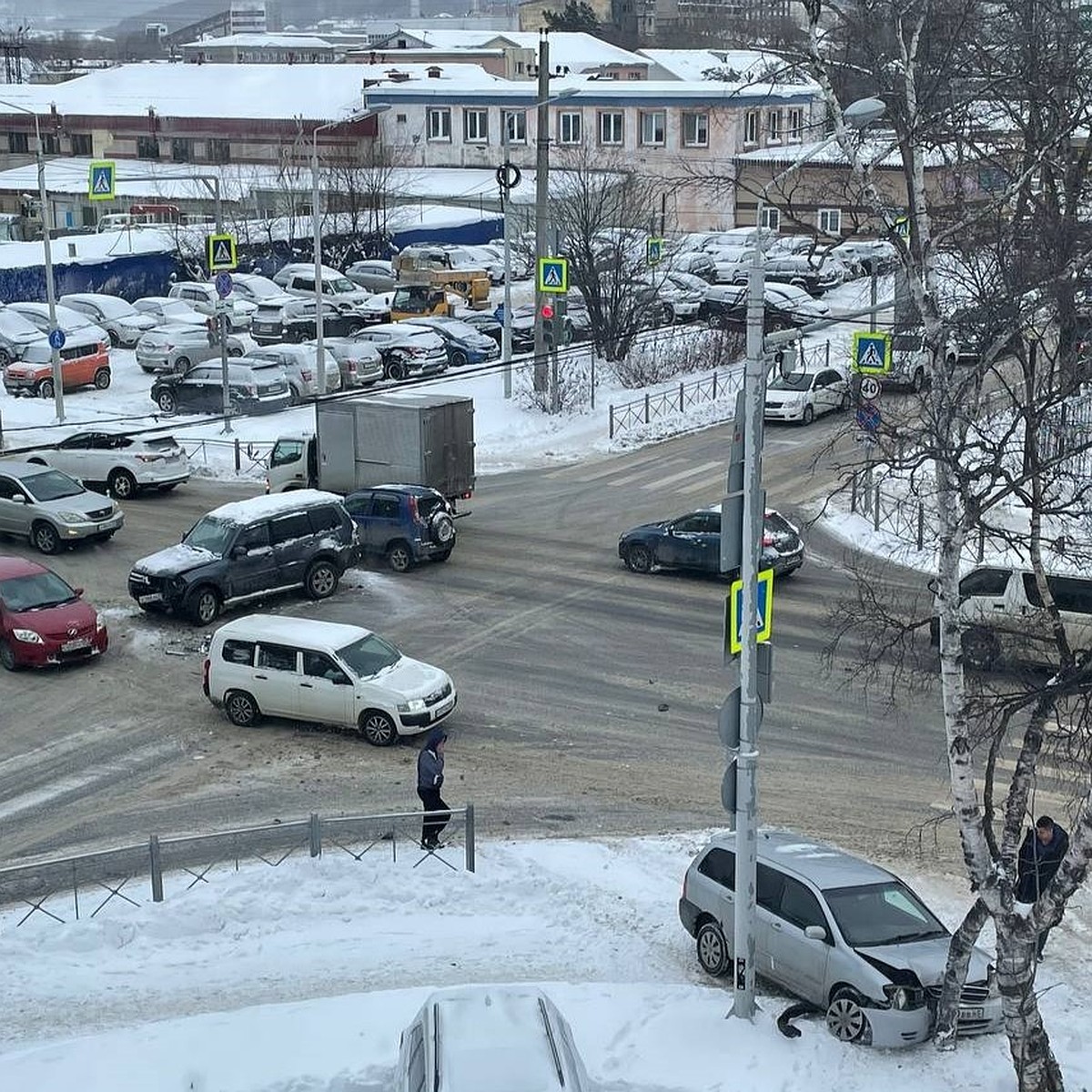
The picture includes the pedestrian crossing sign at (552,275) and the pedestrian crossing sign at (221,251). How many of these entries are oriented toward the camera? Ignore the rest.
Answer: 2

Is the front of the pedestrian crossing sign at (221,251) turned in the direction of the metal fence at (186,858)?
yes

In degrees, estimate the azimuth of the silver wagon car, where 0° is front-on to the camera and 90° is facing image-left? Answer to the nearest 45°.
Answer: approximately 315°

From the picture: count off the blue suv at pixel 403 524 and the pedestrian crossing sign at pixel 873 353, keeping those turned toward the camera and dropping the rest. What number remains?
1

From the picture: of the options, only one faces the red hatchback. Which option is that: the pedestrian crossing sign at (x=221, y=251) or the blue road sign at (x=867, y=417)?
the pedestrian crossing sign

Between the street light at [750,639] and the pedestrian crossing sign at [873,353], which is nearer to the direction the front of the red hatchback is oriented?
the street light

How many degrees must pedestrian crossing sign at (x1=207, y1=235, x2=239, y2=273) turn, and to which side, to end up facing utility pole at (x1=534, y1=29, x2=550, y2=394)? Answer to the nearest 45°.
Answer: approximately 90° to its left

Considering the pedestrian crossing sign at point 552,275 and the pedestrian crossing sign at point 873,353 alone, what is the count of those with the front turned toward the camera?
2

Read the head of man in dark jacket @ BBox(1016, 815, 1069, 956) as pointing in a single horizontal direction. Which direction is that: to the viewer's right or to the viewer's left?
to the viewer's left

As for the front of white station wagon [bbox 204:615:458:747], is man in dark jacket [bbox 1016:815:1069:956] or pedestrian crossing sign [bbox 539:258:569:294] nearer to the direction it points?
the man in dark jacket

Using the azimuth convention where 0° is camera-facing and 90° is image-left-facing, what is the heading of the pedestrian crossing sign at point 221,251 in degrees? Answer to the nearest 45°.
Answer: approximately 0°
